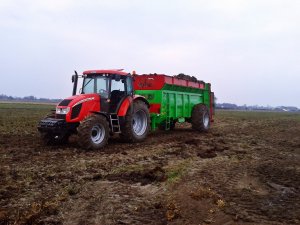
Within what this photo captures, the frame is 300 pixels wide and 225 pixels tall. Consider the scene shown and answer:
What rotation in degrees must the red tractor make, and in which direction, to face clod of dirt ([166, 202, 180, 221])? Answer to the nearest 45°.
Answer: approximately 45° to its left

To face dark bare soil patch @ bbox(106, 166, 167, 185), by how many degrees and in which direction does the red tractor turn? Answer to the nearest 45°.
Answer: approximately 45° to its left

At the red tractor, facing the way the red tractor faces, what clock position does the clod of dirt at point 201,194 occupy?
The clod of dirt is roughly at 10 o'clock from the red tractor.

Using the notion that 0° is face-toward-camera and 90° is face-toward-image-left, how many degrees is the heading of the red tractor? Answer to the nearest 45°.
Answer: approximately 45°

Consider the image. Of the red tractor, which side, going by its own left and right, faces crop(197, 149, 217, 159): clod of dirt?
left
